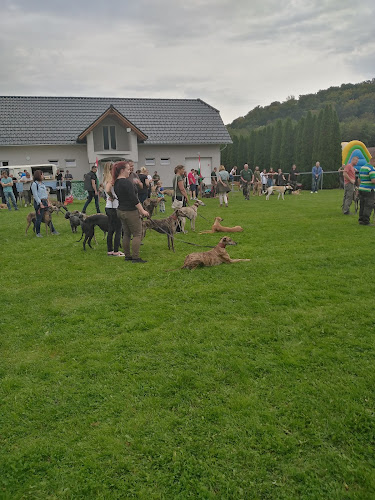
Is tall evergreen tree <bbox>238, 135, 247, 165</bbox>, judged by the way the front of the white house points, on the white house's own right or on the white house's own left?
on the white house's own left

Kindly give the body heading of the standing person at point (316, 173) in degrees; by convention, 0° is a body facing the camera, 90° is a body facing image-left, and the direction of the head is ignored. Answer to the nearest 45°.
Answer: approximately 0°

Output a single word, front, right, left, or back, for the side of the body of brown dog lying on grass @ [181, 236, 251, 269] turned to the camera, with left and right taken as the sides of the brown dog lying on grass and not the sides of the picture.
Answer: right

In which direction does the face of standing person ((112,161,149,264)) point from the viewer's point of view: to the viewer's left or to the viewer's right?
to the viewer's right

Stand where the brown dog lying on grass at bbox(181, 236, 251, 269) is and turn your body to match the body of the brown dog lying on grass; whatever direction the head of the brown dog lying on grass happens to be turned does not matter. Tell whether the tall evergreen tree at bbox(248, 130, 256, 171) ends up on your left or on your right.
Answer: on your left

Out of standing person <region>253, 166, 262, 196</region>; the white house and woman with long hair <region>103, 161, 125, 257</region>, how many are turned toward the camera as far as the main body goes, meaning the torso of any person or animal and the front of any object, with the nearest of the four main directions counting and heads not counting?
2

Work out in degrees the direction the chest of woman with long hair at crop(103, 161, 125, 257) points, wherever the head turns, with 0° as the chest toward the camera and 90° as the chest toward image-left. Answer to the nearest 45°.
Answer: approximately 270°

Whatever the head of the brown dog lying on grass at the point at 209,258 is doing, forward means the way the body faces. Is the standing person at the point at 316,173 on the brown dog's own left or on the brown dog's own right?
on the brown dog's own left

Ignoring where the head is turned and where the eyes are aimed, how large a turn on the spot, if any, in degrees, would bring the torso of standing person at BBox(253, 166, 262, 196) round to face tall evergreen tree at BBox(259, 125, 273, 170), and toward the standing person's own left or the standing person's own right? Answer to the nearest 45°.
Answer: approximately 180°

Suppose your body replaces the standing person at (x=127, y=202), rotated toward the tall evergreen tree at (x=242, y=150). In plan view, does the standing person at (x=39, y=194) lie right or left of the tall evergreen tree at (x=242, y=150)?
left
